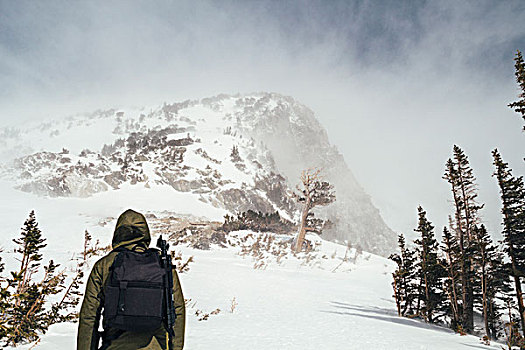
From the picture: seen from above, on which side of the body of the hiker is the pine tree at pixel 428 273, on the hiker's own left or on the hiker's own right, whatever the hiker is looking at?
on the hiker's own right

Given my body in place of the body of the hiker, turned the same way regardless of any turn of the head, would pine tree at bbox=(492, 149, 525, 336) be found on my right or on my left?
on my right

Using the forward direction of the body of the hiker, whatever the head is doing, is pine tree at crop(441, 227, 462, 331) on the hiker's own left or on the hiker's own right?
on the hiker's own right

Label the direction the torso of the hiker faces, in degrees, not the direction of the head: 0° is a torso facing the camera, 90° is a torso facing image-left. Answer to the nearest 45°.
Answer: approximately 180°
